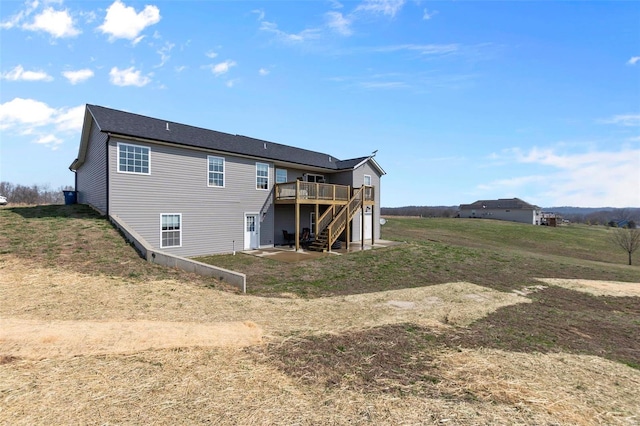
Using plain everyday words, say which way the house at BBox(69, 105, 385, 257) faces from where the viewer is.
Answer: facing away from the viewer and to the left of the viewer
